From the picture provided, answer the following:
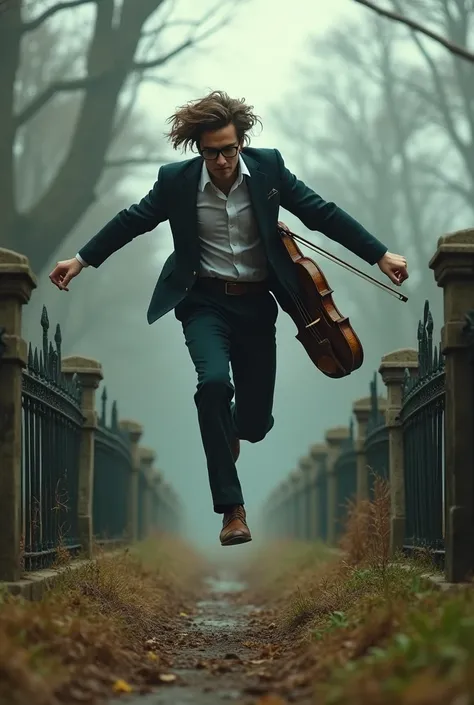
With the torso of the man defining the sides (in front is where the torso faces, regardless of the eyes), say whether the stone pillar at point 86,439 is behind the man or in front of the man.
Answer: behind

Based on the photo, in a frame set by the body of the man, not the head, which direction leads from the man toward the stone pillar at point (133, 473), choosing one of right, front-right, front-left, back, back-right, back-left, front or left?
back

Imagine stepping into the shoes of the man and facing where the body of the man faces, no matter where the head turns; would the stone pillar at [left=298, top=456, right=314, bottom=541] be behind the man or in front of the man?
behind

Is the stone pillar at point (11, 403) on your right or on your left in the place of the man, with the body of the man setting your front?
on your right

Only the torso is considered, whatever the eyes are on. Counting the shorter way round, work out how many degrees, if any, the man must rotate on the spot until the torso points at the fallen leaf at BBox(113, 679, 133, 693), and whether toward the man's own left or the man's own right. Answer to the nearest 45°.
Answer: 0° — they already face it

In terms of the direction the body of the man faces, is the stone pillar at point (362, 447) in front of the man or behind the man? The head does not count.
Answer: behind

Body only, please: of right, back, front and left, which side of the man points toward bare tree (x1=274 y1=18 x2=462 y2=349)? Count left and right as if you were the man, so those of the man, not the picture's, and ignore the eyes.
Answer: back

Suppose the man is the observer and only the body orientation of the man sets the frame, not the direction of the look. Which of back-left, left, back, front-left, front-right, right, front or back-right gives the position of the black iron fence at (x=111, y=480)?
back

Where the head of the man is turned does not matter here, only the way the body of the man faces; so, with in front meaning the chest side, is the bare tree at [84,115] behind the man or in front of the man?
behind

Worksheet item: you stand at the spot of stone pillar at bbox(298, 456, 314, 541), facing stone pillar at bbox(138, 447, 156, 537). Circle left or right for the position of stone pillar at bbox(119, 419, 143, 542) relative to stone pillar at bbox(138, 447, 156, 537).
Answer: left

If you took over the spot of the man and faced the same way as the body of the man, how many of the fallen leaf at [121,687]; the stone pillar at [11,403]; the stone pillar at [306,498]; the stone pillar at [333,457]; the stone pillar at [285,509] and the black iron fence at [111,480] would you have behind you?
4

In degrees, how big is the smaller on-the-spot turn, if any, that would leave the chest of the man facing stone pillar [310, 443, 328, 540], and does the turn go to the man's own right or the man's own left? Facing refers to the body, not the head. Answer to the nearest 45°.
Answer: approximately 180°

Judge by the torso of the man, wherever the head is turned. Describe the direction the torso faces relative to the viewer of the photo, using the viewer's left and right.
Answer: facing the viewer

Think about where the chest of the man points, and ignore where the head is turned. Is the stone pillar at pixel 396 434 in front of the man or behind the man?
behind

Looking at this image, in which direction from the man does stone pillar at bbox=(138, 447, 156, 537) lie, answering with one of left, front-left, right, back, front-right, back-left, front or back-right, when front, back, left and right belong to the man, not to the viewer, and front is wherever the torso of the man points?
back
